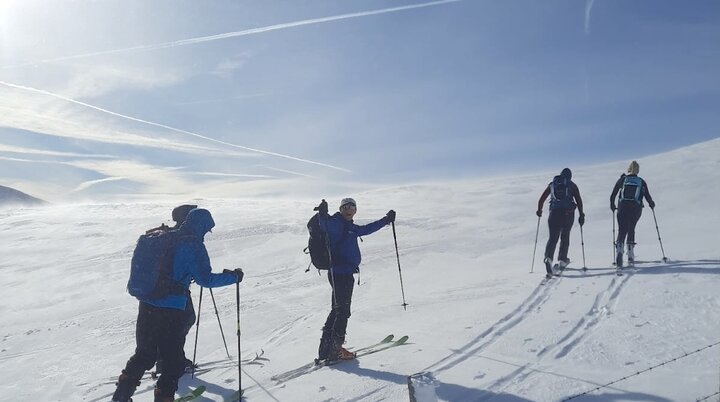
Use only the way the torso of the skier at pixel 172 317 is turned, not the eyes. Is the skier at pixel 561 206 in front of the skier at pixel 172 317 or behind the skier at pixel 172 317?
in front

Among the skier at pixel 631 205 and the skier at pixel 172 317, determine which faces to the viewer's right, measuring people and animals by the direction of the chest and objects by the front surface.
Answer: the skier at pixel 172 317

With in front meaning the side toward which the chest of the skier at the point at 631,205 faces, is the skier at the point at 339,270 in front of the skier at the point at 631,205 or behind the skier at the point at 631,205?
behind

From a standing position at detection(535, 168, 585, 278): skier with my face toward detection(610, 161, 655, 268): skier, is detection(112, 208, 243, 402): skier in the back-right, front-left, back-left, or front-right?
back-right

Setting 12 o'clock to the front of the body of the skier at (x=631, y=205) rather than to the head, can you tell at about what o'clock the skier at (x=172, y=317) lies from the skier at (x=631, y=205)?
the skier at (x=172, y=317) is roughly at 7 o'clock from the skier at (x=631, y=205).

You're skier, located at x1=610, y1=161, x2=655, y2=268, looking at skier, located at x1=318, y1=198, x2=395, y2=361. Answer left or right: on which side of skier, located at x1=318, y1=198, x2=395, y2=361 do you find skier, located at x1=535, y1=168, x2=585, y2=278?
right

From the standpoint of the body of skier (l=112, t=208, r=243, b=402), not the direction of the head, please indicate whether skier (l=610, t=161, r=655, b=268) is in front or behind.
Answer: in front

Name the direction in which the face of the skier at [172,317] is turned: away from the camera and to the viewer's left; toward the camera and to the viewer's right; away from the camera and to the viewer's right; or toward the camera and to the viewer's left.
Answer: away from the camera and to the viewer's right

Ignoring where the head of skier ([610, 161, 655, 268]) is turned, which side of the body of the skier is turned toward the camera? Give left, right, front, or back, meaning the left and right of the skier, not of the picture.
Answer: back
